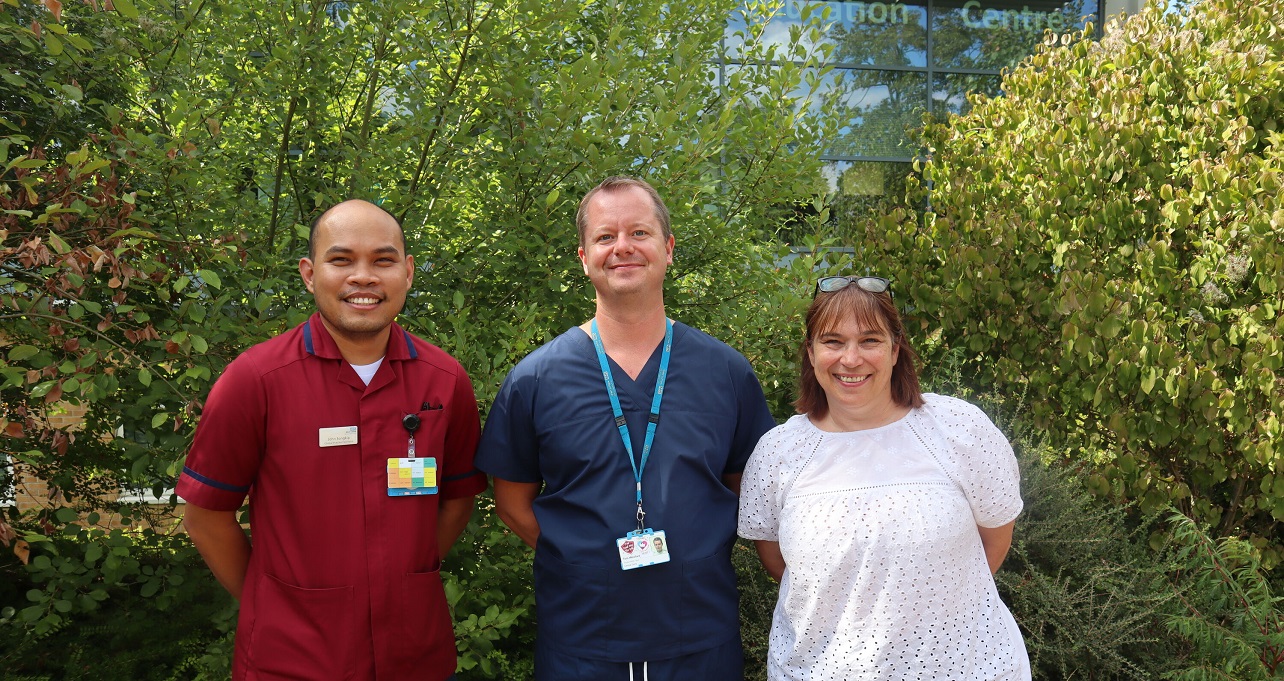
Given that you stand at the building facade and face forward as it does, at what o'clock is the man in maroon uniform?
The man in maroon uniform is roughly at 12 o'clock from the building facade.

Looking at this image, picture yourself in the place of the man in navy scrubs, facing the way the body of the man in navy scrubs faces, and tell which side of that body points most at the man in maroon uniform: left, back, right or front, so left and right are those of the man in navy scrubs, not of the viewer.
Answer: right

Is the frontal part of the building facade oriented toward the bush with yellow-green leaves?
yes

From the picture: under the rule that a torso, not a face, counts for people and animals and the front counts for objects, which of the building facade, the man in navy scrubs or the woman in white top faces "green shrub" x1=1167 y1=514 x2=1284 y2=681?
the building facade

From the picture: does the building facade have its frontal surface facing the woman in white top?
yes

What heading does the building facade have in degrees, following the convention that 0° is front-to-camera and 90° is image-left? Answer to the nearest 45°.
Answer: approximately 0°
